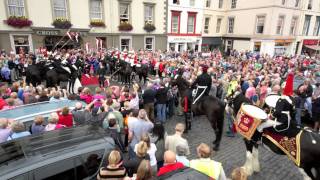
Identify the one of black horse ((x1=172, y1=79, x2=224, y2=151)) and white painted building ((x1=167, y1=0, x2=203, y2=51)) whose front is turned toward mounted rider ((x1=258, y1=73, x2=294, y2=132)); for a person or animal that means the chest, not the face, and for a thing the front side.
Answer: the white painted building

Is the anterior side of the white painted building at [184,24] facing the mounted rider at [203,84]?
yes

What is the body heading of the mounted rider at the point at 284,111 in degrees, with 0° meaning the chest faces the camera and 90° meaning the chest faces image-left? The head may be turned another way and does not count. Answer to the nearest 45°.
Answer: approximately 90°

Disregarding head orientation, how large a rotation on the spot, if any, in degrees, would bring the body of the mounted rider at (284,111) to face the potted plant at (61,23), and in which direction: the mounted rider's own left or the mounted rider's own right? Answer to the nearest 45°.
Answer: approximately 45° to the mounted rider's own right

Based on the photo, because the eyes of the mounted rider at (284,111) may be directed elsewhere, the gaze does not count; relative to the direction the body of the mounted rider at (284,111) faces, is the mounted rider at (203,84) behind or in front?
in front
